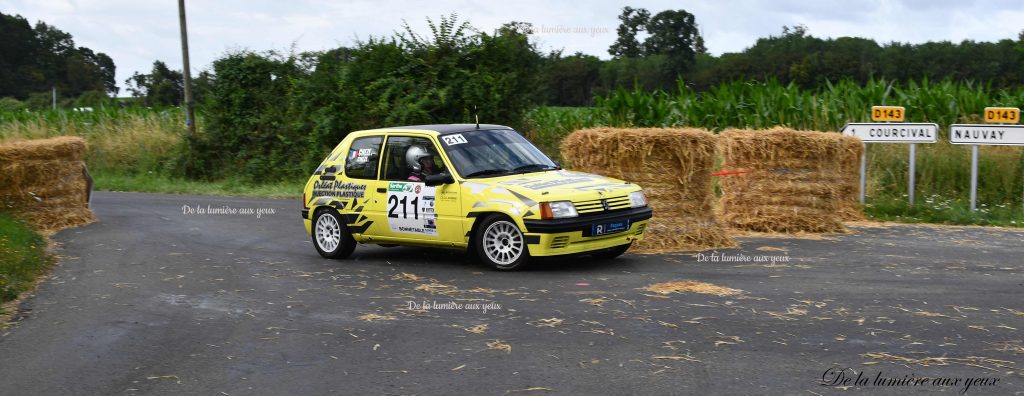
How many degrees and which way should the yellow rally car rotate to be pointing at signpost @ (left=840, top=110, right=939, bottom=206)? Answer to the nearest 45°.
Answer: approximately 90° to its left

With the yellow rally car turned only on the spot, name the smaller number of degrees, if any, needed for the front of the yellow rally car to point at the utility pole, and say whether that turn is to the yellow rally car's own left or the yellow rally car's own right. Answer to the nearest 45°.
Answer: approximately 180°

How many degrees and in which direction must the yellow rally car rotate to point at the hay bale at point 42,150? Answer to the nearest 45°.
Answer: approximately 180°

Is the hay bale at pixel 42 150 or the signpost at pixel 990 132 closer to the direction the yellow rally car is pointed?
the signpost

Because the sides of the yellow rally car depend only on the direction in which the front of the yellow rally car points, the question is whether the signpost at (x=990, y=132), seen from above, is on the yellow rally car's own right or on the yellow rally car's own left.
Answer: on the yellow rally car's own left

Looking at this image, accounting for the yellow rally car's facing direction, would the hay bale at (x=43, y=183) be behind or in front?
behind

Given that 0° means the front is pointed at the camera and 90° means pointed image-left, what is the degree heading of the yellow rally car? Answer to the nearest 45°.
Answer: approximately 315°
